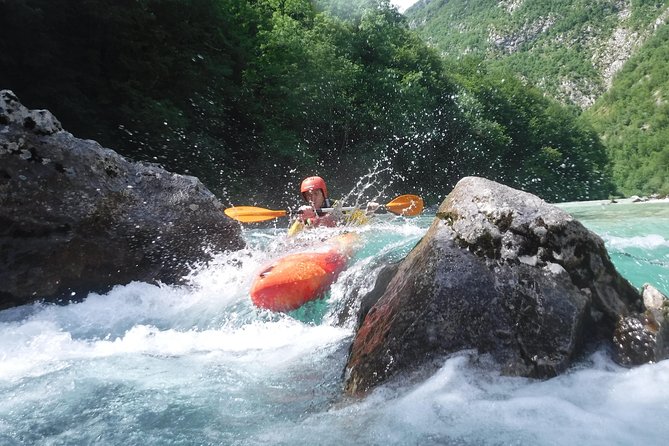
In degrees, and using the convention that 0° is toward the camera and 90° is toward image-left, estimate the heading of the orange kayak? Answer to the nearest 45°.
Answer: approximately 45°

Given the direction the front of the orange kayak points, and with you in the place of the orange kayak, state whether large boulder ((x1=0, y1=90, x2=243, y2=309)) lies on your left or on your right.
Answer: on your right

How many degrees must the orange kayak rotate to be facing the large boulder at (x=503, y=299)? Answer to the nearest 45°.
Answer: approximately 90° to its left

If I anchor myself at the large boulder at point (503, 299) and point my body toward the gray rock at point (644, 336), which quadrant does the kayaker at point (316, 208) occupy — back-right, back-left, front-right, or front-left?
back-left

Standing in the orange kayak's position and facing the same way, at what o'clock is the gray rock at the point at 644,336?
The gray rock is roughly at 9 o'clock from the orange kayak.
